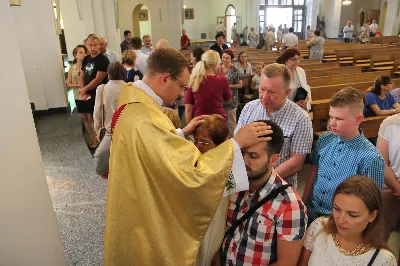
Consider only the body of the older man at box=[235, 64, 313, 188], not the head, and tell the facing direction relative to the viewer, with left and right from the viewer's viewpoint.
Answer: facing the viewer and to the left of the viewer

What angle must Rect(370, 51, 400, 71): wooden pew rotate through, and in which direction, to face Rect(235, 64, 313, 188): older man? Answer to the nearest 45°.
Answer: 0° — it already faces them

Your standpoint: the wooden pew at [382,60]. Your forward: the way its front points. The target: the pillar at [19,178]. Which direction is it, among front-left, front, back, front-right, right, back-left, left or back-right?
front

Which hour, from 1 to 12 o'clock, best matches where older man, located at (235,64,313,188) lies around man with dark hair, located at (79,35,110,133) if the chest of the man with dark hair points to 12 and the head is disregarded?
The older man is roughly at 10 o'clock from the man with dark hair.

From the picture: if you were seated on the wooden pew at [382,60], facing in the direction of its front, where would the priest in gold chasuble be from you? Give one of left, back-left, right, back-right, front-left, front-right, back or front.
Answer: front

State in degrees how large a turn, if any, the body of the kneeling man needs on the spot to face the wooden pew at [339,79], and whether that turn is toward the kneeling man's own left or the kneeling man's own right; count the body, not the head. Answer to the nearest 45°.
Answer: approximately 135° to the kneeling man's own right

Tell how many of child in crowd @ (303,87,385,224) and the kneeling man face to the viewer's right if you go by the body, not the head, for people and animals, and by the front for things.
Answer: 0

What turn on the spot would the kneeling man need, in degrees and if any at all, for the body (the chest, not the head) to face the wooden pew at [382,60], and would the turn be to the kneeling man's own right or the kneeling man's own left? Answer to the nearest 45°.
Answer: approximately 135° to the kneeling man's own right

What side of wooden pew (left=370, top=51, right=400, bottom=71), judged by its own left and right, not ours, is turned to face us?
front

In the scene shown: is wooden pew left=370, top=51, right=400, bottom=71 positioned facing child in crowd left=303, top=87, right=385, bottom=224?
yes

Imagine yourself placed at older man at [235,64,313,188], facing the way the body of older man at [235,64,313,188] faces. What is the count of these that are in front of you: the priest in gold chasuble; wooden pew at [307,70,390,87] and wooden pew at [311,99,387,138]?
1

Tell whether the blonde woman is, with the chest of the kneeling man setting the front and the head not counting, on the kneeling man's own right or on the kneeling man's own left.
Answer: on the kneeling man's own right

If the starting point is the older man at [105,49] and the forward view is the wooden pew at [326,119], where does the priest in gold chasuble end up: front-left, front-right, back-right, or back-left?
front-right

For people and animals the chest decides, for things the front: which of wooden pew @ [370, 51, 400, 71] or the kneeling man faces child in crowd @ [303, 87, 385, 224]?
the wooden pew

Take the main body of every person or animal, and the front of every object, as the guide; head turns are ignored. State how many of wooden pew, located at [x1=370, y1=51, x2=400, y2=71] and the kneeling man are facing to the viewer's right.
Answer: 0

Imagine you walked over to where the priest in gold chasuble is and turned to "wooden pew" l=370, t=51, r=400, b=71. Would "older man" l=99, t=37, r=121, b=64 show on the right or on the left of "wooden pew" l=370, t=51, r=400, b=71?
left
